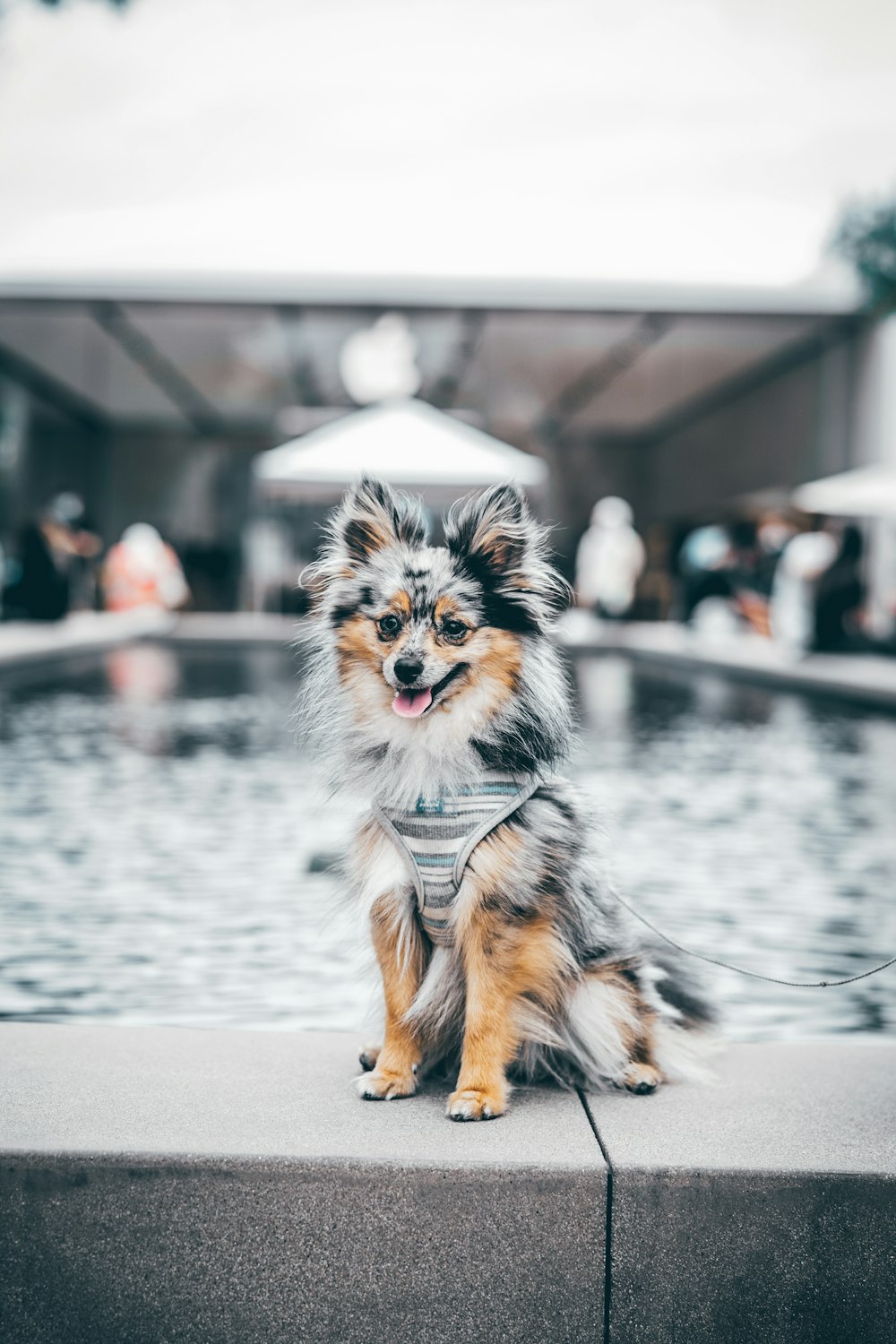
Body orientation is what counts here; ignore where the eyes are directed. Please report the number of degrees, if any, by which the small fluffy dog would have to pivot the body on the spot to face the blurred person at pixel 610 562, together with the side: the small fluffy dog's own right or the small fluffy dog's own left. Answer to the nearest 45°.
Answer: approximately 135° to the small fluffy dog's own right

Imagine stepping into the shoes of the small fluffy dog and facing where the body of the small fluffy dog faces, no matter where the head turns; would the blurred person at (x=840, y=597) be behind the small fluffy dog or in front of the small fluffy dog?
behind

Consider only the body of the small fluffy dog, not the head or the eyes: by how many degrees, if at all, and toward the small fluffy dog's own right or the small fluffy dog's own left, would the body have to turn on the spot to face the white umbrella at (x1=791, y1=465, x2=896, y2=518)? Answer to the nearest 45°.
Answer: approximately 135° to the small fluffy dog's own right

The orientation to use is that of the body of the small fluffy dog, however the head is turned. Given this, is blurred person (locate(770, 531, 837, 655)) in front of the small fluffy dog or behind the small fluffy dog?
behind

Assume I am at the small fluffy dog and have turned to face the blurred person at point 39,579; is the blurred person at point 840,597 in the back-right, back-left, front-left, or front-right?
front-right

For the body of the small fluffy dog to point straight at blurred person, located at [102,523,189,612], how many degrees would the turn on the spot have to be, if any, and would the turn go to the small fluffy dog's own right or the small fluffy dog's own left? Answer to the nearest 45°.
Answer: approximately 135° to the small fluffy dog's own right

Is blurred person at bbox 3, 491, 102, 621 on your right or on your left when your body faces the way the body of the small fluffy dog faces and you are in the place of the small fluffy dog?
on your right

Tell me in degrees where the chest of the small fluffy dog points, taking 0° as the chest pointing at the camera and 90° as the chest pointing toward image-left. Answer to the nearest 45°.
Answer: approximately 45°

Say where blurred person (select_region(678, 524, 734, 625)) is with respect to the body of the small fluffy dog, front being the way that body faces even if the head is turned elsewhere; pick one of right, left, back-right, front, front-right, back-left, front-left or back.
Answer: back-right
